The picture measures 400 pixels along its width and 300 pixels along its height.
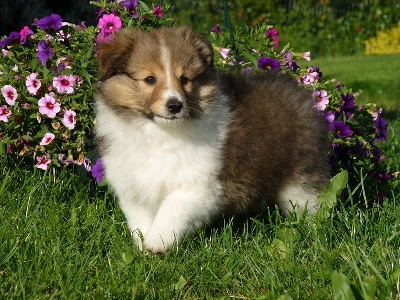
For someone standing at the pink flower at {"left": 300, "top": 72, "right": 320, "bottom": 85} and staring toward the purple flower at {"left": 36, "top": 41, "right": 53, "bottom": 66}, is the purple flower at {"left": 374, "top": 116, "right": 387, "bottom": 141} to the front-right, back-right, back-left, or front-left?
back-left

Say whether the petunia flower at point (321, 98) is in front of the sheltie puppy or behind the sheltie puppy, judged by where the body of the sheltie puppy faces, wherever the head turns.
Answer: behind

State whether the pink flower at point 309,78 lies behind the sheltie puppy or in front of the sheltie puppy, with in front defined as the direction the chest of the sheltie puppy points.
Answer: behind

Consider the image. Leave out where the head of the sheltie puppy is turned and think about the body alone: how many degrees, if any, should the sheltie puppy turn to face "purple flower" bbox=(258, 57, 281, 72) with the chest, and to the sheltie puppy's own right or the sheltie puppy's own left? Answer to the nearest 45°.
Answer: approximately 180°

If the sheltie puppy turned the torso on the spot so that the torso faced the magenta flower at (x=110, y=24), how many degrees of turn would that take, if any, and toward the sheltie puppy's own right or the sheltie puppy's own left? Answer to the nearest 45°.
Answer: approximately 90° to the sheltie puppy's own right

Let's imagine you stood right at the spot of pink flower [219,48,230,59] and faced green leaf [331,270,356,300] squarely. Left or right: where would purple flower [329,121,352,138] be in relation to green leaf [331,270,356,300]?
left

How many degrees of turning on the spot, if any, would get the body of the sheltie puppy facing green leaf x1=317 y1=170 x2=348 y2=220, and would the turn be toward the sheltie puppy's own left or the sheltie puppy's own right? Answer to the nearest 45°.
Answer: approximately 135° to the sheltie puppy's own left

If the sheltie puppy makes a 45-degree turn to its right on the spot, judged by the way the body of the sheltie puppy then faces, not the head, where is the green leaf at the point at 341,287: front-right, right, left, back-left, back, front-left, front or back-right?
back-left

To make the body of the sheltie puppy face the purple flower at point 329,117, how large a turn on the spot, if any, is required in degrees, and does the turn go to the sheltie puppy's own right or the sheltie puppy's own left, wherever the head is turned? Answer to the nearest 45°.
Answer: approximately 180°

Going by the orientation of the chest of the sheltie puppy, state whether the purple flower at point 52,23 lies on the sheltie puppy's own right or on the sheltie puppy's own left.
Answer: on the sheltie puppy's own right

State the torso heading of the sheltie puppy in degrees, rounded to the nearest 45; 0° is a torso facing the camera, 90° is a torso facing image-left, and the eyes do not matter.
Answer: approximately 45°

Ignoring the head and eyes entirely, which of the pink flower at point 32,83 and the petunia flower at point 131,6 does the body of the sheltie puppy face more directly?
the pink flower

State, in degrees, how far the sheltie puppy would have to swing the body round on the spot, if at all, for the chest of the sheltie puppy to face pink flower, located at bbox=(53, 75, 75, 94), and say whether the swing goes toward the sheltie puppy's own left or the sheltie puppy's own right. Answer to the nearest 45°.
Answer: approximately 90° to the sheltie puppy's own right

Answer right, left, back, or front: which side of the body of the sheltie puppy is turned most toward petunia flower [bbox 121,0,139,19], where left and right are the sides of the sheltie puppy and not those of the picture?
right
